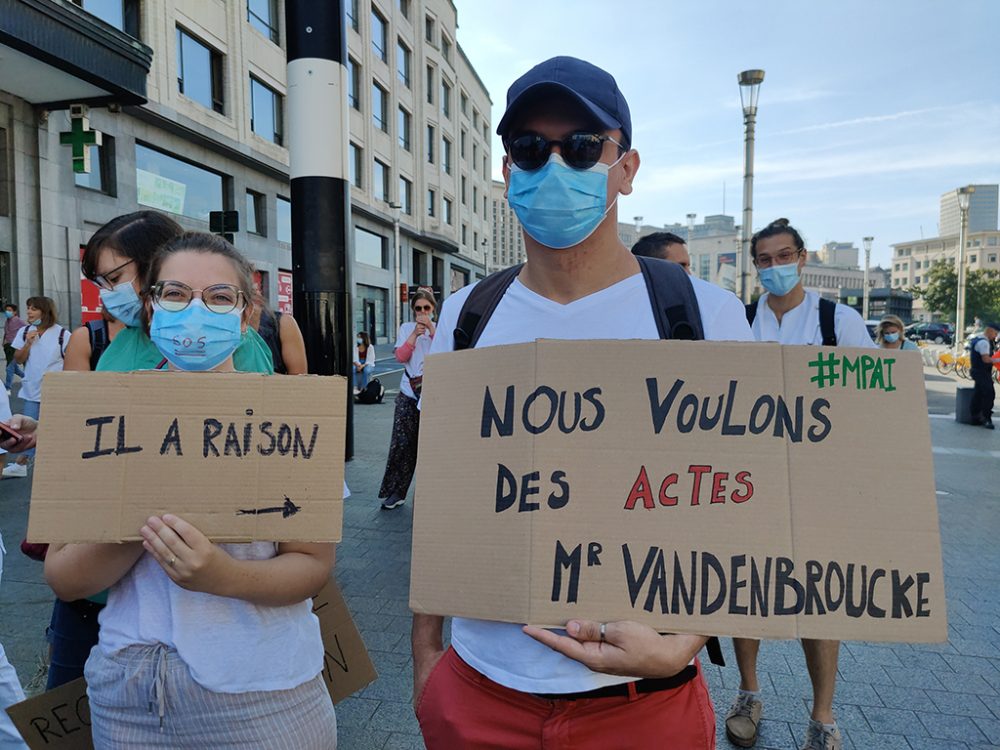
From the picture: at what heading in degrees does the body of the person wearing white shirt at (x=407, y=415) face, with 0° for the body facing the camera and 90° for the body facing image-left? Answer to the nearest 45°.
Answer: approximately 315°

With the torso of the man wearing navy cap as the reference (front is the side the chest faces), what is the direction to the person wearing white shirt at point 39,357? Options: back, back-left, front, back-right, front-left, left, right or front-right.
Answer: back-right

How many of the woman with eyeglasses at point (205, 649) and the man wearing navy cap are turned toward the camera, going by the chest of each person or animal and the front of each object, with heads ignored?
2

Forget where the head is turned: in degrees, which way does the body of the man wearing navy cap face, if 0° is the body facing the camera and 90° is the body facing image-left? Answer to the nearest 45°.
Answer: approximately 0°

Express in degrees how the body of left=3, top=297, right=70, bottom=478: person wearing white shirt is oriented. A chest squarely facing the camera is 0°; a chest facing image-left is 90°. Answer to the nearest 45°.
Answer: approximately 45°

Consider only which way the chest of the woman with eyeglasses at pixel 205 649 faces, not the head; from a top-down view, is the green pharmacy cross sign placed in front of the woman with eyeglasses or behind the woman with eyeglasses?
behind

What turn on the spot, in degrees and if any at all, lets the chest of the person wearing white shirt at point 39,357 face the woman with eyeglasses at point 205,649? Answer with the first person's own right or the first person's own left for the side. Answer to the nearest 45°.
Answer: approximately 45° to the first person's own left

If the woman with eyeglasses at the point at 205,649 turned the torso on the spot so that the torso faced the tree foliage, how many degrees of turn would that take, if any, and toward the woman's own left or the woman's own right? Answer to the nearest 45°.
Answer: approximately 135° to the woman's own left
